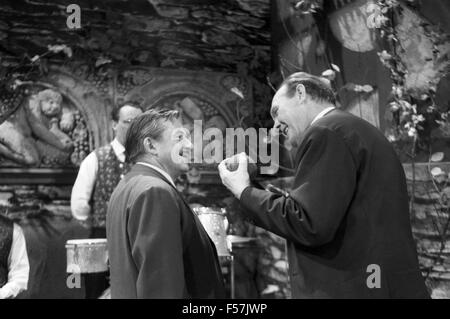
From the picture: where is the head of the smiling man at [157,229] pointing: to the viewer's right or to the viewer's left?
to the viewer's right

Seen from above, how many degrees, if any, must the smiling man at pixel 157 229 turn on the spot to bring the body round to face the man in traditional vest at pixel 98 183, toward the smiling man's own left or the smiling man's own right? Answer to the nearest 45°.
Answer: approximately 90° to the smiling man's own left

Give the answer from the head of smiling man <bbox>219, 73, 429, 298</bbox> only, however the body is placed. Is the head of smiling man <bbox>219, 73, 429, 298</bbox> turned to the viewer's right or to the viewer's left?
to the viewer's left

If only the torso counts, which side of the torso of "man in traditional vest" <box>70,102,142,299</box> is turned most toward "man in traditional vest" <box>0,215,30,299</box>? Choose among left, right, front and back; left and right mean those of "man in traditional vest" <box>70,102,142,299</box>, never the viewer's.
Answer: right

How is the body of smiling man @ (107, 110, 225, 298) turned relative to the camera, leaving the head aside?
to the viewer's right

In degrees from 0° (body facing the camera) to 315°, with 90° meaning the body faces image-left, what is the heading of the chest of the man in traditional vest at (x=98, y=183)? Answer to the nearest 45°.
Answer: approximately 315°
